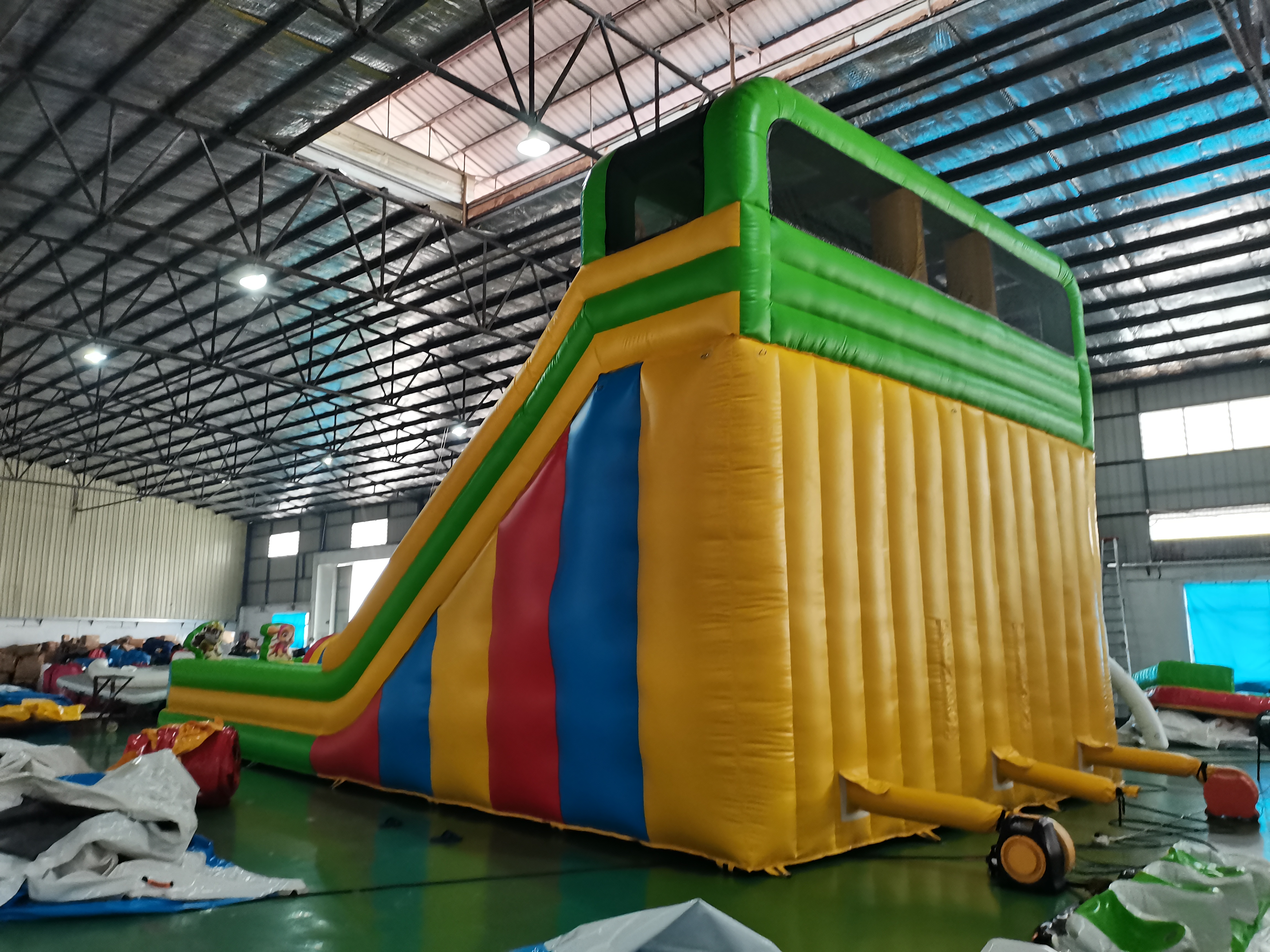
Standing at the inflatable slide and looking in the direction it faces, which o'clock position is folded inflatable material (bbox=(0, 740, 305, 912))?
The folded inflatable material is roughly at 10 o'clock from the inflatable slide.

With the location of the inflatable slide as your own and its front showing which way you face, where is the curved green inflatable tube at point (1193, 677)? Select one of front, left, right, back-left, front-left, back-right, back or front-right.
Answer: right

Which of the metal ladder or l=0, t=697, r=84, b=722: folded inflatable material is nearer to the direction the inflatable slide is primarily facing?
the folded inflatable material

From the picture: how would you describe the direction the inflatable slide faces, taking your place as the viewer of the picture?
facing away from the viewer and to the left of the viewer

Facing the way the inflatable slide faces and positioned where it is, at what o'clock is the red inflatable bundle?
The red inflatable bundle is roughly at 11 o'clock from the inflatable slide.

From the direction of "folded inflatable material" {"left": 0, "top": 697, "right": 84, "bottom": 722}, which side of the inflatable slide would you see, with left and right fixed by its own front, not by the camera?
front

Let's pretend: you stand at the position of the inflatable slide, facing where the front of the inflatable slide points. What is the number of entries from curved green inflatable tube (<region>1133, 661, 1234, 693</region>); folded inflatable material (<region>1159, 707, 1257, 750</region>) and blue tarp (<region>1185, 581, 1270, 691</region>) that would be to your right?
3

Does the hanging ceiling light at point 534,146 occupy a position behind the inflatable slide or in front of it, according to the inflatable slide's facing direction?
in front

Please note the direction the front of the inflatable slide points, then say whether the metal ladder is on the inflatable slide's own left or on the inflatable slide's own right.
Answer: on the inflatable slide's own right

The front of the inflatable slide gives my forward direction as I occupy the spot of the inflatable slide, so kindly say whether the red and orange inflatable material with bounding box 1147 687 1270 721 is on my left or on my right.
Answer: on my right
